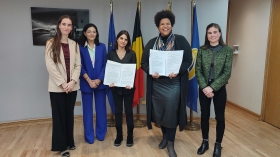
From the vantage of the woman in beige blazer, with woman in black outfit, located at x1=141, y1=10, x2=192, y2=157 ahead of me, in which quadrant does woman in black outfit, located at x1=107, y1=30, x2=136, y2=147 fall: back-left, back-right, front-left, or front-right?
front-left

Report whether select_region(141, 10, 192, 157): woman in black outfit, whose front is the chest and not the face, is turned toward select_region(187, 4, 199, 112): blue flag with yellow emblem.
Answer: no

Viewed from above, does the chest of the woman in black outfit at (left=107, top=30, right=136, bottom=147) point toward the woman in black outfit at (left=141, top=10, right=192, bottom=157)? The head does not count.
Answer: no

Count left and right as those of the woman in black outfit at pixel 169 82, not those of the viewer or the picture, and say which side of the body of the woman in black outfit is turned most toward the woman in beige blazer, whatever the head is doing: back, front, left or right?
right

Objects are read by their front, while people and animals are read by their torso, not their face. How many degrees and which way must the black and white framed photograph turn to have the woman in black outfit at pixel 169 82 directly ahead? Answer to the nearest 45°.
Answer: approximately 45° to its left

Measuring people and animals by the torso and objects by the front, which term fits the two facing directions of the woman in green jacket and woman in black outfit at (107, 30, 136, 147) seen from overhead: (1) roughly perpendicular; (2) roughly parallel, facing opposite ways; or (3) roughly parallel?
roughly parallel

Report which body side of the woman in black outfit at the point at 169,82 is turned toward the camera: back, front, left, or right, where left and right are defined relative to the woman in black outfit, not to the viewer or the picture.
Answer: front

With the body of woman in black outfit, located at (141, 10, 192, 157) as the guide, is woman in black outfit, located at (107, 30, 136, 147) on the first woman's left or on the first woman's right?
on the first woman's right

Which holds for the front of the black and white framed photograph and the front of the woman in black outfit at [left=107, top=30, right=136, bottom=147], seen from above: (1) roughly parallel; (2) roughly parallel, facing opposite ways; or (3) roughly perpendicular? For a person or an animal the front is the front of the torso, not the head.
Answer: roughly parallel

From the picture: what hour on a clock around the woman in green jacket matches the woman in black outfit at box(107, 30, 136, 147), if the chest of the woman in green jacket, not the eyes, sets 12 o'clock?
The woman in black outfit is roughly at 3 o'clock from the woman in green jacket.

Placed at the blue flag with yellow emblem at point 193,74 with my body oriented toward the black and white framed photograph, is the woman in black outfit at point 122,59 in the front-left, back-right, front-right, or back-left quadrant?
front-left

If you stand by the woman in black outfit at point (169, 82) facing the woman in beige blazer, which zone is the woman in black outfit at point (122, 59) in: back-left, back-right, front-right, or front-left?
front-right

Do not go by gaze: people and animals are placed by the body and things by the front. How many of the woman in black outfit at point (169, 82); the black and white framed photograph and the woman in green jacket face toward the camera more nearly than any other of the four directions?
3

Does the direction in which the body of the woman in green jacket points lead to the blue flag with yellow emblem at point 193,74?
no

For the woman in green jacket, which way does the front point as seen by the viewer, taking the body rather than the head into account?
toward the camera

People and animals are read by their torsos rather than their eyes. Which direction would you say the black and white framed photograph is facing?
toward the camera

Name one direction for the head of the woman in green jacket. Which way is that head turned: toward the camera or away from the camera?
toward the camera

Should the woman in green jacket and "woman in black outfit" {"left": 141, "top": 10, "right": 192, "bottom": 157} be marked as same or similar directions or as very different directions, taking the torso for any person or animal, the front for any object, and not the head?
same or similar directions
